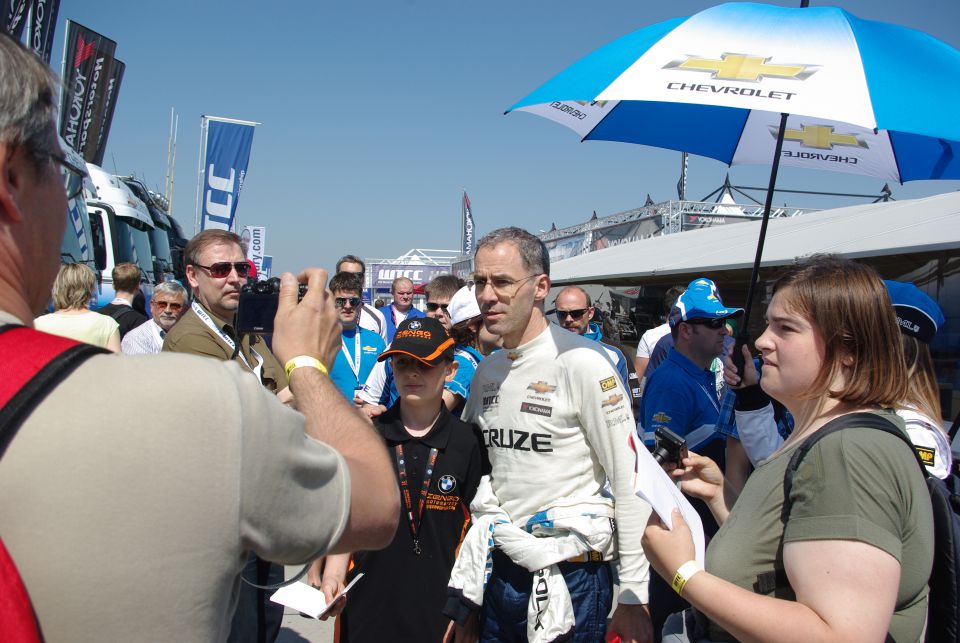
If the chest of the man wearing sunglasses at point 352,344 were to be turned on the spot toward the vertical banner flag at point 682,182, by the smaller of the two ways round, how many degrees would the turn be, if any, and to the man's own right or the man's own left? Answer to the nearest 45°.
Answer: approximately 135° to the man's own left

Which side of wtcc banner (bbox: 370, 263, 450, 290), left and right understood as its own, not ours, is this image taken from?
front

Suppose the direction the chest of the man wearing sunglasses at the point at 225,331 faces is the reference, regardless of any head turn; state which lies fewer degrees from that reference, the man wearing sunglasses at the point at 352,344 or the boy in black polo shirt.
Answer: the boy in black polo shirt

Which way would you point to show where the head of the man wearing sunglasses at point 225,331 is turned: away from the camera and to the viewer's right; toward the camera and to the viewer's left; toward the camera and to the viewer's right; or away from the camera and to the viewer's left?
toward the camera and to the viewer's right

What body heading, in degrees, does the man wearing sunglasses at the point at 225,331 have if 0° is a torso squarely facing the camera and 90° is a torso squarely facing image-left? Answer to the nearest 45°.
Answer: approximately 315°

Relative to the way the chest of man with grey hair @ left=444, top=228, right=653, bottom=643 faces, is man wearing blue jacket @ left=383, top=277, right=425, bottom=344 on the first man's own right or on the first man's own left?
on the first man's own right

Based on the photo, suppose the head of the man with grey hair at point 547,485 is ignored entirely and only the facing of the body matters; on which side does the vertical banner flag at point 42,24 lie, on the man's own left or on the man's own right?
on the man's own right

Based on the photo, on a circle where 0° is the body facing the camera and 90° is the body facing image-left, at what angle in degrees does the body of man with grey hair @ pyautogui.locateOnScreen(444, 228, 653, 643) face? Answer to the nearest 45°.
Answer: approximately 45°

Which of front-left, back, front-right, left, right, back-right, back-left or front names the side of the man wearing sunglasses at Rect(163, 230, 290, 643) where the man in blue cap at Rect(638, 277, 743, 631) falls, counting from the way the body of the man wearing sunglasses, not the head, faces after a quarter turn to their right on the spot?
back-left

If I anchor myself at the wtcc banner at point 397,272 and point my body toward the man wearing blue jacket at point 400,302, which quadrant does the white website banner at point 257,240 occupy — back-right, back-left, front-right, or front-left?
front-right

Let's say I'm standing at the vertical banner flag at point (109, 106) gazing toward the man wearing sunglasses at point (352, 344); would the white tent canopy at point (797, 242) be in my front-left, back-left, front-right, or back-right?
front-left

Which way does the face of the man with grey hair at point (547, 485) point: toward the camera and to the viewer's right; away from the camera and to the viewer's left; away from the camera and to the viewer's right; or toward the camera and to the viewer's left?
toward the camera and to the viewer's left
